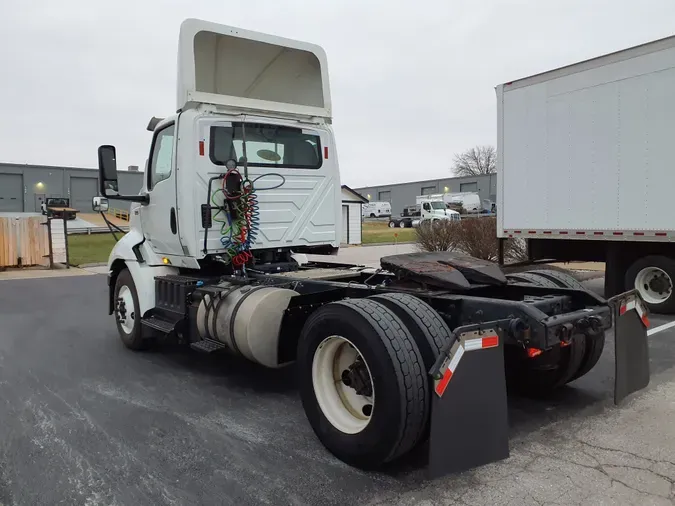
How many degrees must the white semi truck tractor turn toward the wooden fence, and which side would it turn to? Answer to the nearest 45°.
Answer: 0° — it already faces it

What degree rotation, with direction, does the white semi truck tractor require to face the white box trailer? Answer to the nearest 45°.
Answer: approximately 90° to its right

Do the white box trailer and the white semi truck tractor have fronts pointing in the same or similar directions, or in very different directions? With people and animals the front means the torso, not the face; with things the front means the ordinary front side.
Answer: very different directions

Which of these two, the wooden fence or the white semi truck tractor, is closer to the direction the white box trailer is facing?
the white semi truck tractor

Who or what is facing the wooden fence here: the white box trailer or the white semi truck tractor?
the white semi truck tractor

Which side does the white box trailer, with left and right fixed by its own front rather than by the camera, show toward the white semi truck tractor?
right

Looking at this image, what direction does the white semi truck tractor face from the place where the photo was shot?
facing away from the viewer and to the left of the viewer
